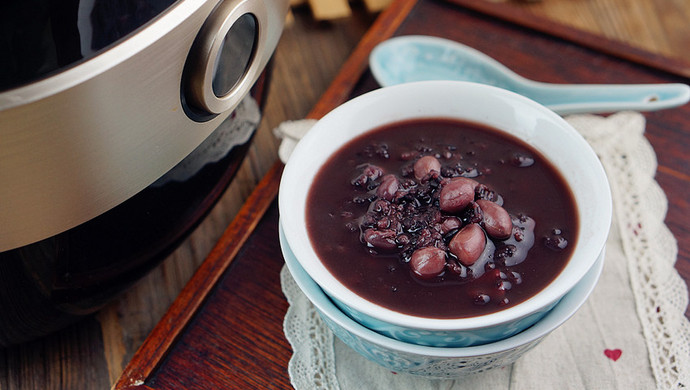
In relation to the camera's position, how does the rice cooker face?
facing the viewer and to the right of the viewer

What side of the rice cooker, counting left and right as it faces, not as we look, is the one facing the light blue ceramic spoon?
left
